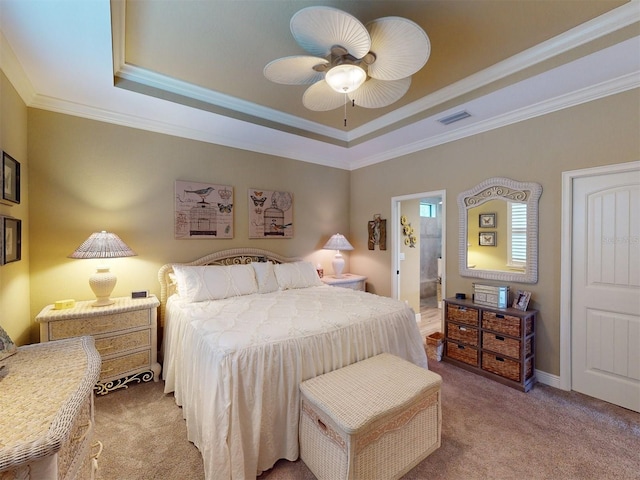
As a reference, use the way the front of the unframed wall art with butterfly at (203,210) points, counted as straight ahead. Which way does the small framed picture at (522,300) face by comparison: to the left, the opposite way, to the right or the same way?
to the right

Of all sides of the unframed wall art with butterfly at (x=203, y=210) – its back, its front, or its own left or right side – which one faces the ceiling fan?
front

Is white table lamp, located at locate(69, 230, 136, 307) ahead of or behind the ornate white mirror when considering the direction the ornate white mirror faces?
ahead

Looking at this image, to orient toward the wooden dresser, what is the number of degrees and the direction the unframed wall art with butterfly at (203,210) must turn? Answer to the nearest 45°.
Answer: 0° — it already faces it

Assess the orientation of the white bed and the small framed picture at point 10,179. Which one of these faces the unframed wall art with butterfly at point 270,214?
the small framed picture

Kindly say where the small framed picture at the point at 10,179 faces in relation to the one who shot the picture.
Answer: facing to the right of the viewer

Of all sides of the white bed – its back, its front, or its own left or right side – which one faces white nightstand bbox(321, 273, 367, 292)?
left

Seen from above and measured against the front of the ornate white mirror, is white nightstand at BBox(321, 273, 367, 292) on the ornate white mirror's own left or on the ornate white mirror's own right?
on the ornate white mirror's own right

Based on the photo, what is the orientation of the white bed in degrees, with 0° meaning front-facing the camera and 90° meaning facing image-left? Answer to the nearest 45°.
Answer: approximately 315°

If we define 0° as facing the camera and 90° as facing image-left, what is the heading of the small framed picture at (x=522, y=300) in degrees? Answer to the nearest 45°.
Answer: approximately 0°

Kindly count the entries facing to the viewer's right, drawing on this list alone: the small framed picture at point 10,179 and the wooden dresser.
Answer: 1
